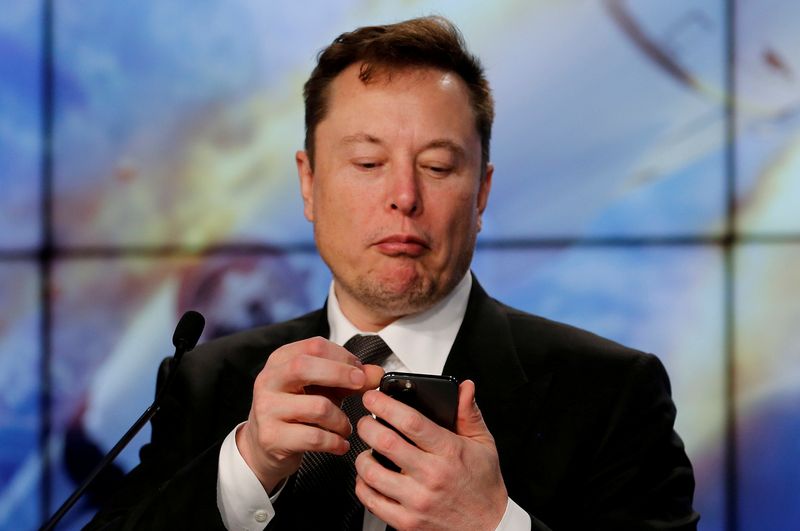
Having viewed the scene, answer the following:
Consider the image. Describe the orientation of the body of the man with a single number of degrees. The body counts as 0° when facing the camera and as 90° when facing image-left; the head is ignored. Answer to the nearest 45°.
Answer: approximately 0°
